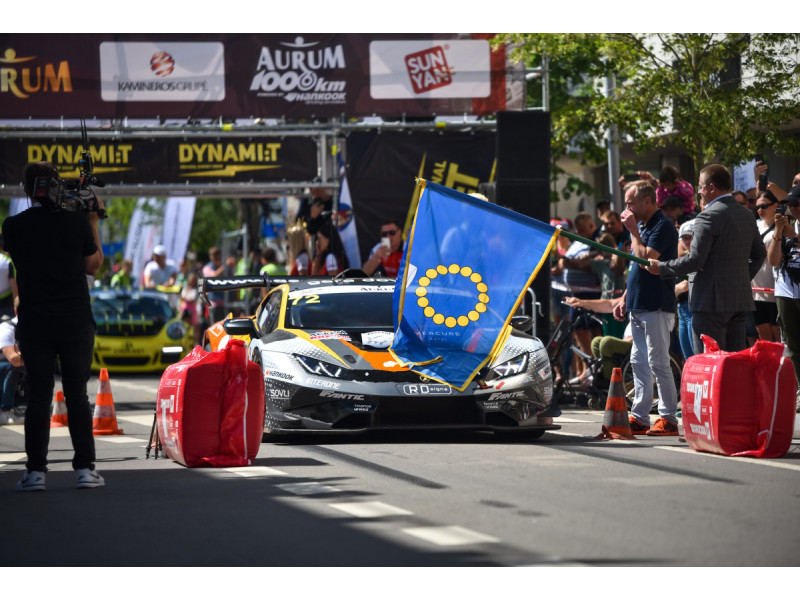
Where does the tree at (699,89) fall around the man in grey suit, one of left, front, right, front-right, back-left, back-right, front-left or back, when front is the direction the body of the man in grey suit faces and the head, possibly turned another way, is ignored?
front-right

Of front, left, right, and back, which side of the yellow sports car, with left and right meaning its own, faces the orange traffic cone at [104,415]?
front

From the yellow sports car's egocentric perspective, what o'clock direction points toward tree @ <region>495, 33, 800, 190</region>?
The tree is roughly at 10 o'clock from the yellow sports car.

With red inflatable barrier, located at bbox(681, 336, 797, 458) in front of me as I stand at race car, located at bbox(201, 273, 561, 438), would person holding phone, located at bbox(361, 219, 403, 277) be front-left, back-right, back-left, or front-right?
back-left

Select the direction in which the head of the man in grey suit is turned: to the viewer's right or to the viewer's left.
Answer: to the viewer's left

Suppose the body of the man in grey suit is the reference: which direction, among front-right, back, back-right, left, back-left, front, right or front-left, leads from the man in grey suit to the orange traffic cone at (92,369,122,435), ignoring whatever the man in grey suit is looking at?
front-left

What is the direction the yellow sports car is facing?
toward the camera

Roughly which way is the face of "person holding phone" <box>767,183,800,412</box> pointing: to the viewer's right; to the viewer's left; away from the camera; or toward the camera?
to the viewer's left

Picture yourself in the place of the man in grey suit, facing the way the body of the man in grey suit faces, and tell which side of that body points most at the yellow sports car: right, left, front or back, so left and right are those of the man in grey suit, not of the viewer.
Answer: front

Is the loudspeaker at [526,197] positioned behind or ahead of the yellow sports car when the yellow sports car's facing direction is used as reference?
ahead

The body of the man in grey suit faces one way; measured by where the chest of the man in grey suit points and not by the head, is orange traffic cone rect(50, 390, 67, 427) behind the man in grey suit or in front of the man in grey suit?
in front

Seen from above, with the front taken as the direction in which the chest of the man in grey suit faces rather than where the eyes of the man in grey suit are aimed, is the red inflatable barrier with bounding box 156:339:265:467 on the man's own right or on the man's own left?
on the man's own left

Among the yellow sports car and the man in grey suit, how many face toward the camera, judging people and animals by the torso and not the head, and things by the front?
1

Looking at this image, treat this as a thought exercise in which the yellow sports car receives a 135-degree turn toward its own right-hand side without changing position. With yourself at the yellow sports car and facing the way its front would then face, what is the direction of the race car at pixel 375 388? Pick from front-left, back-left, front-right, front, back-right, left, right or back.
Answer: back-left
